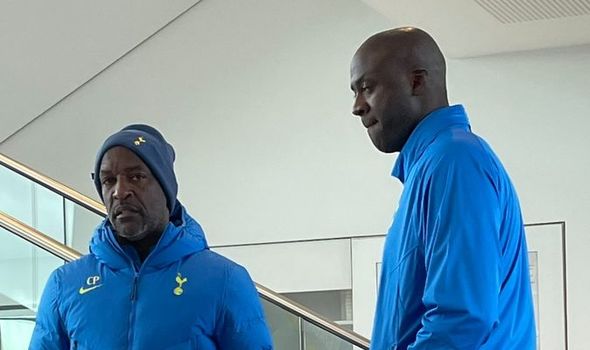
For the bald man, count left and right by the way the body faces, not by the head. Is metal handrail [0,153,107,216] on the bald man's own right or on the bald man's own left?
on the bald man's own right

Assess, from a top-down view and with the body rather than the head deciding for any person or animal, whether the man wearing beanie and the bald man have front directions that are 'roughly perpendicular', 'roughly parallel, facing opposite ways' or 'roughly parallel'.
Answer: roughly perpendicular

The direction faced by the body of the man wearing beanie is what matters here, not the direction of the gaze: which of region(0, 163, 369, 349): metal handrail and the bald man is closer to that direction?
the bald man

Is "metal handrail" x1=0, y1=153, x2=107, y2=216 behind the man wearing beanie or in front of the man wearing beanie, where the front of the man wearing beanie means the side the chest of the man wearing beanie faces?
behind

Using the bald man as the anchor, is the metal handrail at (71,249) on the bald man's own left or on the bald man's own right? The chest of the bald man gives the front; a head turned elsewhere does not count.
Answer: on the bald man's own right

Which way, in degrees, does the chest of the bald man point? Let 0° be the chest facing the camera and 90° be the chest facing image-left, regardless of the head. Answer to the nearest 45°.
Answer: approximately 90°

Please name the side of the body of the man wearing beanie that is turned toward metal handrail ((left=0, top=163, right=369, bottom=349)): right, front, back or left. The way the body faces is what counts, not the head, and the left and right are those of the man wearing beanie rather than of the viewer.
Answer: back

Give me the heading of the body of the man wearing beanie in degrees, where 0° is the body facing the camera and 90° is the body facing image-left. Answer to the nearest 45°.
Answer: approximately 0°
